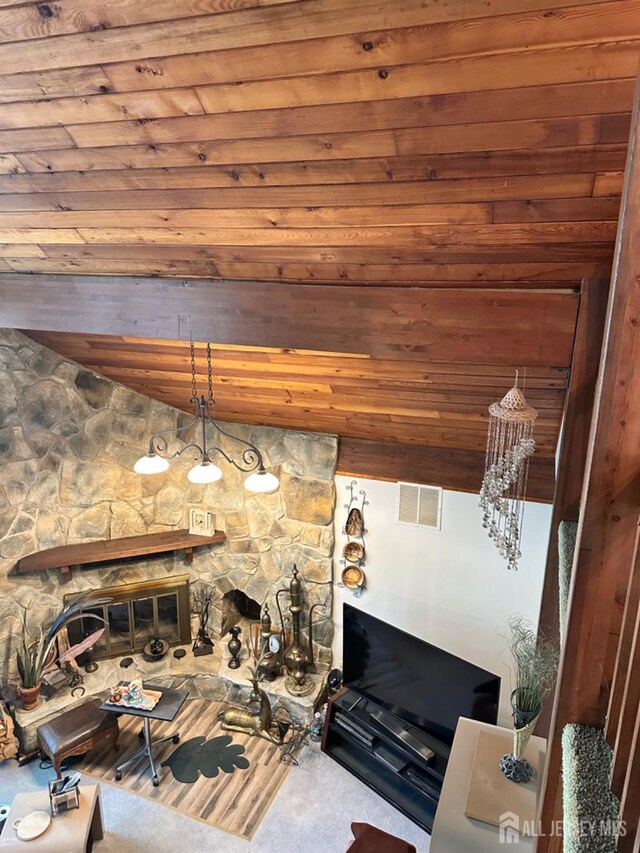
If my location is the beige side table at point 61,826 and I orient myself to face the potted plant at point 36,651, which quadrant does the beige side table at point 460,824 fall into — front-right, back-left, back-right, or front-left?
back-right

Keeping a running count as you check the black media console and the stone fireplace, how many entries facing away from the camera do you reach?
0

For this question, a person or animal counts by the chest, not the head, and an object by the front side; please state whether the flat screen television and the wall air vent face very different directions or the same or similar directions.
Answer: same or similar directions

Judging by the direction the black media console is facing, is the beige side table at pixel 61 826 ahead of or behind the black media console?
ahead

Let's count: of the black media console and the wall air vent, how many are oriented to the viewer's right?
0

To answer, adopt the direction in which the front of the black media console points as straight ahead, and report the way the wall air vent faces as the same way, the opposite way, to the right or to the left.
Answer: the same way

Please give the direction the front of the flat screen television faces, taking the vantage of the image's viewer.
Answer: facing the viewer and to the left of the viewer

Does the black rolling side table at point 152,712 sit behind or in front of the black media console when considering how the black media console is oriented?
in front

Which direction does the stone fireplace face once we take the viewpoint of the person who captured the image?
facing the viewer and to the right of the viewer

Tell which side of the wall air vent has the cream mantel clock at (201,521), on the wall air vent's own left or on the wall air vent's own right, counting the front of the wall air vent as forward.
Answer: on the wall air vent's own right

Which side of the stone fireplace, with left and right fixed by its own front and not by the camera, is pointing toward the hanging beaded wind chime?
front

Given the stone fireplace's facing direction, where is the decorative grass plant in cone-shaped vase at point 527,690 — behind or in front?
in front

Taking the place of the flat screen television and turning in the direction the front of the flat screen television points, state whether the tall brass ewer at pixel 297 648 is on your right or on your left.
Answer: on your right
